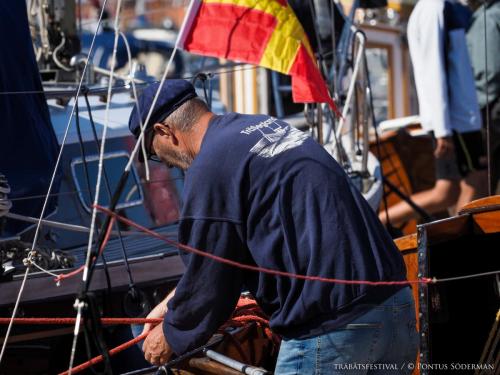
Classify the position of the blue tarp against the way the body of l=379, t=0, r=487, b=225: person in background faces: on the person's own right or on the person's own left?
on the person's own right

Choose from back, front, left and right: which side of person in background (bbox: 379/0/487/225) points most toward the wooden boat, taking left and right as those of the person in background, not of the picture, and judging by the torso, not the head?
right

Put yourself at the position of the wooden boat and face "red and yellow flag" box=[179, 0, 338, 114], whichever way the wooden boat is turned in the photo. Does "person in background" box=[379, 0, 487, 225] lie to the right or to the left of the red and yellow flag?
right
